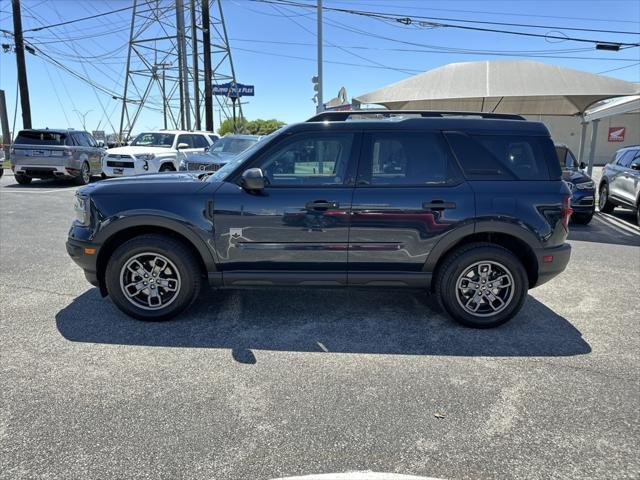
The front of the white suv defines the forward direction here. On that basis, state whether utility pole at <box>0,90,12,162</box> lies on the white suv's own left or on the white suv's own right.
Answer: on the white suv's own right

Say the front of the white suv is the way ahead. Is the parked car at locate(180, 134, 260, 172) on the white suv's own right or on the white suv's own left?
on the white suv's own left

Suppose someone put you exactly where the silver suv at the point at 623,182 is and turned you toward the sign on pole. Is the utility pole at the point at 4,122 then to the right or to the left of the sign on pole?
left

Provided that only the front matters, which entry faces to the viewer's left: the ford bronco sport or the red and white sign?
the ford bronco sport

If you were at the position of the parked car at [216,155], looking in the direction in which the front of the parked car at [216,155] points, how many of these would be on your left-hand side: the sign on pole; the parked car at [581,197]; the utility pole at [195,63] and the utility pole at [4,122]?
1

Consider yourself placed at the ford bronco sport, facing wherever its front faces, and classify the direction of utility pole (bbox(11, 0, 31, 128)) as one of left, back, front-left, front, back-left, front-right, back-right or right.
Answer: front-right

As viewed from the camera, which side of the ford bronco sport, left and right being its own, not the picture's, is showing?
left

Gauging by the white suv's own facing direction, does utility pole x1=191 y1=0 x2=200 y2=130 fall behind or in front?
behind

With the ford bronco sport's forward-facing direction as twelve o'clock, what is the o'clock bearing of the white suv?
The white suv is roughly at 2 o'clock from the ford bronco sport.

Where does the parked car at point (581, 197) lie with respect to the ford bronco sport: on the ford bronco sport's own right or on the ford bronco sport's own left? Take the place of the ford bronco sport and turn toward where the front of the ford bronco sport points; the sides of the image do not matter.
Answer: on the ford bronco sport's own right

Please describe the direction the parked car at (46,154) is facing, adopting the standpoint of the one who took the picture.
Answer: facing away from the viewer and to the right of the viewer

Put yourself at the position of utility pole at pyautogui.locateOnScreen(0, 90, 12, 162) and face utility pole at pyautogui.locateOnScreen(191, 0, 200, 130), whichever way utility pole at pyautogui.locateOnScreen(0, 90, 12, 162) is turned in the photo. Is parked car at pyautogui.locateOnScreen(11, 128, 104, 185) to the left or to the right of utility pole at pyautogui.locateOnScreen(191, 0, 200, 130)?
right

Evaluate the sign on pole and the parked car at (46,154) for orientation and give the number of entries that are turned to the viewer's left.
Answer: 0

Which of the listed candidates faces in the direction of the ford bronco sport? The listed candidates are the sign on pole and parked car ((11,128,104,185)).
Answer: the sign on pole

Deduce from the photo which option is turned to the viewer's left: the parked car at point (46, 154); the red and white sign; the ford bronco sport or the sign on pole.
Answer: the ford bronco sport

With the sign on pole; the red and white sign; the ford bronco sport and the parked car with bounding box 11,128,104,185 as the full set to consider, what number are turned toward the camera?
2
